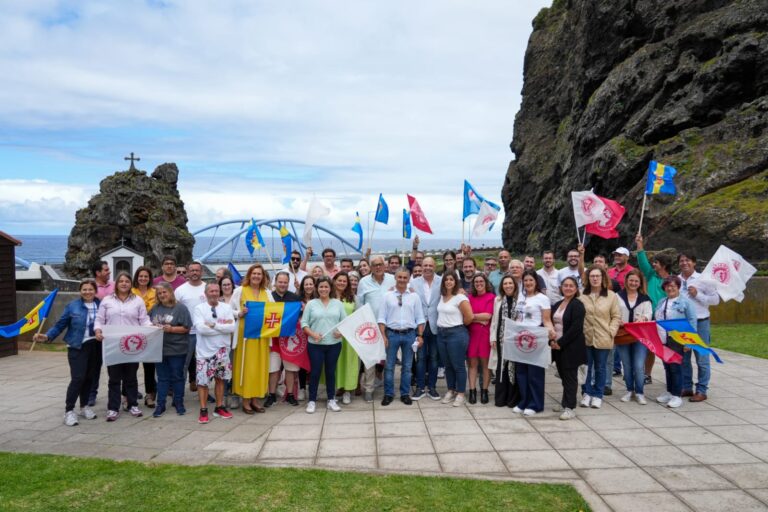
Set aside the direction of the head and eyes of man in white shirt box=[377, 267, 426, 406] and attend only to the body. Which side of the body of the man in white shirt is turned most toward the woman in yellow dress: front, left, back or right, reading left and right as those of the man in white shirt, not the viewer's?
right

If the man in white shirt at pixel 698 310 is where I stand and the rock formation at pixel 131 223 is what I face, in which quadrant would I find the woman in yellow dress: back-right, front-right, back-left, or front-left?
front-left

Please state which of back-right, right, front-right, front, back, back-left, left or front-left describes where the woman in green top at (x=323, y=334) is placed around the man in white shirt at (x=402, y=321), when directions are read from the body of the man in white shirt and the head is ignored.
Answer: right

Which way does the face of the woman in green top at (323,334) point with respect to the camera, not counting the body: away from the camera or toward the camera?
toward the camera

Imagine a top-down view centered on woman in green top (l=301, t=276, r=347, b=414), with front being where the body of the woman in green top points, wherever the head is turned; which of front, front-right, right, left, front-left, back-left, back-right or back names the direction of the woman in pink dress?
left

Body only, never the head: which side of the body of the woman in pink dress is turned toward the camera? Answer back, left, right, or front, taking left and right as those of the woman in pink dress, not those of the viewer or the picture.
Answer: front

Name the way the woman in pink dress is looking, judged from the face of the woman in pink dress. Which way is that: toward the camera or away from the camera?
toward the camera

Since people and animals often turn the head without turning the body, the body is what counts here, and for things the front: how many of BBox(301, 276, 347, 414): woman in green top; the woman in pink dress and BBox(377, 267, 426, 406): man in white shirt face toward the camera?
3

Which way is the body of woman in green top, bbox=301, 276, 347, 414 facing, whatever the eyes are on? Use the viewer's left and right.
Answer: facing the viewer

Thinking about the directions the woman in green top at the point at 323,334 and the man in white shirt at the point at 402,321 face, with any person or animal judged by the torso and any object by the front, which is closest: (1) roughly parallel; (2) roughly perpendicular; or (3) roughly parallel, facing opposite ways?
roughly parallel

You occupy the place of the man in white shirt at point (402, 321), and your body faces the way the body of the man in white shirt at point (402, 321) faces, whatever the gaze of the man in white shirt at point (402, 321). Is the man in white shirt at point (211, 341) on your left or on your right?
on your right

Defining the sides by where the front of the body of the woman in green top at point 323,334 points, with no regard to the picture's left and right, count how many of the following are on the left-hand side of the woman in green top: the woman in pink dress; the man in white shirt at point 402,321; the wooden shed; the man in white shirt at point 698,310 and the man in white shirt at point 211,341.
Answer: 3

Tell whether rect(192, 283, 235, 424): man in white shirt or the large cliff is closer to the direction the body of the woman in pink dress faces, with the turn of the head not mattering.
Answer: the man in white shirt
